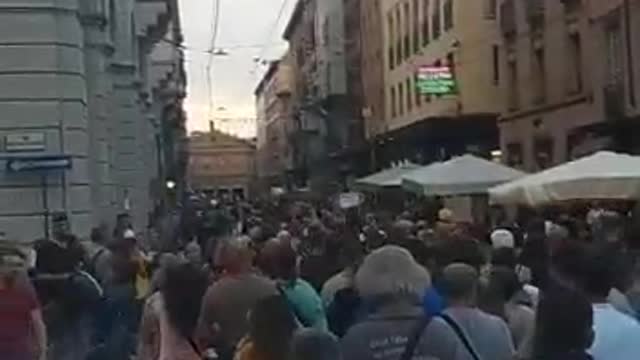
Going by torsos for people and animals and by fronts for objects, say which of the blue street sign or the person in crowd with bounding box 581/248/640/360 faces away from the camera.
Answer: the person in crowd

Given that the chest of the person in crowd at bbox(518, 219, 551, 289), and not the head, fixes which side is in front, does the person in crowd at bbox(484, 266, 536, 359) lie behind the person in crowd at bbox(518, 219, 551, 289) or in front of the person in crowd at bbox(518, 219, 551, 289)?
behind

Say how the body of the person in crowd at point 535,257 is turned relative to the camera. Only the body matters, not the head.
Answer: away from the camera

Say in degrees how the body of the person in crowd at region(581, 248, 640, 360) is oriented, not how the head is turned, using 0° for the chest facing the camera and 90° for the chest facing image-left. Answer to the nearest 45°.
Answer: approximately 180°

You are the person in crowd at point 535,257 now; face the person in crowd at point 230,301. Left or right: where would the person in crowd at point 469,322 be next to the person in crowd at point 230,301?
left

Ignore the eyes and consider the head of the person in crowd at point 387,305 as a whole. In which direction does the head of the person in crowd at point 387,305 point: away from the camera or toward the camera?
away from the camera

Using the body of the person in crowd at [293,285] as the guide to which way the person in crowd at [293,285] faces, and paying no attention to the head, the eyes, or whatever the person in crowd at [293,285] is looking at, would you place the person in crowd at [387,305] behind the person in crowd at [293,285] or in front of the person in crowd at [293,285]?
behind
